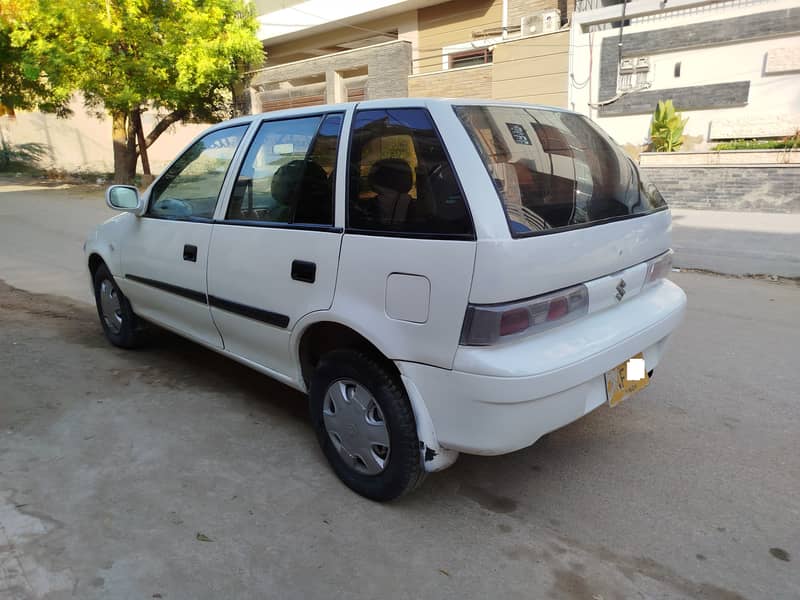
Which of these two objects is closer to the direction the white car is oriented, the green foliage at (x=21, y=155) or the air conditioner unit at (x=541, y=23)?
the green foliage

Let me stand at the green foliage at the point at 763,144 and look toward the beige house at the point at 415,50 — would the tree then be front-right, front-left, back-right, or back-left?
front-left

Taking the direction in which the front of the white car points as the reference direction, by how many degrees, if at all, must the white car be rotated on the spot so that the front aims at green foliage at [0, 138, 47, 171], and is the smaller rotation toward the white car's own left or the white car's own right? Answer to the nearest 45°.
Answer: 0° — it already faces it

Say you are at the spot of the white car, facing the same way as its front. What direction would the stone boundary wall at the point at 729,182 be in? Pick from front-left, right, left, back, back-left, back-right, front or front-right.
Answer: right

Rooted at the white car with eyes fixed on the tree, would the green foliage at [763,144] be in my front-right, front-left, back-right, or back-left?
front-right

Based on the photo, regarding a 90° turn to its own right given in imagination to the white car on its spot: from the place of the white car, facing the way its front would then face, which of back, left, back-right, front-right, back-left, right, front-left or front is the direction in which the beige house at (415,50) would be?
front-left

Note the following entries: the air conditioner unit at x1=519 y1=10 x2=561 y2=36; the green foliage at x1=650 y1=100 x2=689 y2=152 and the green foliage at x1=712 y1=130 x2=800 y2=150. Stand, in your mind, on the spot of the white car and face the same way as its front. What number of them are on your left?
0

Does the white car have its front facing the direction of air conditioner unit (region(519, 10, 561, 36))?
no

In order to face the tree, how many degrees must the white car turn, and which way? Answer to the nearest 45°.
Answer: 0° — it already faces it

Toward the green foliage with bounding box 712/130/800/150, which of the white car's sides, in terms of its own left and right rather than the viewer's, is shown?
right

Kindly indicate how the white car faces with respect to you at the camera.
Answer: facing away from the viewer and to the left of the viewer

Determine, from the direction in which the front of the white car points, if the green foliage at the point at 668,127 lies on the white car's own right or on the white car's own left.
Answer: on the white car's own right

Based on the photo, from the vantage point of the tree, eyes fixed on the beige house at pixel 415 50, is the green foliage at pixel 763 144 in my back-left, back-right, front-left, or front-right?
front-right
